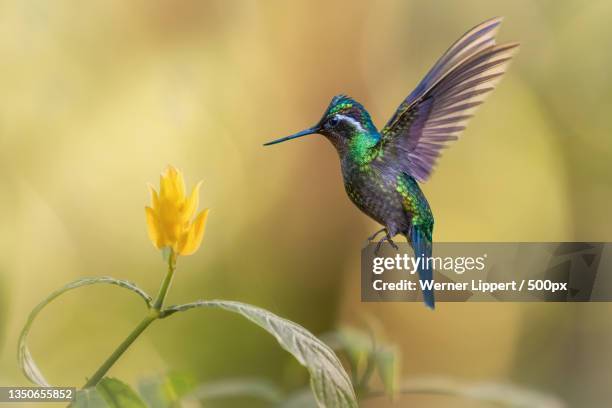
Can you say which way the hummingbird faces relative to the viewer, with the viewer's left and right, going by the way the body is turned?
facing to the left of the viewer
